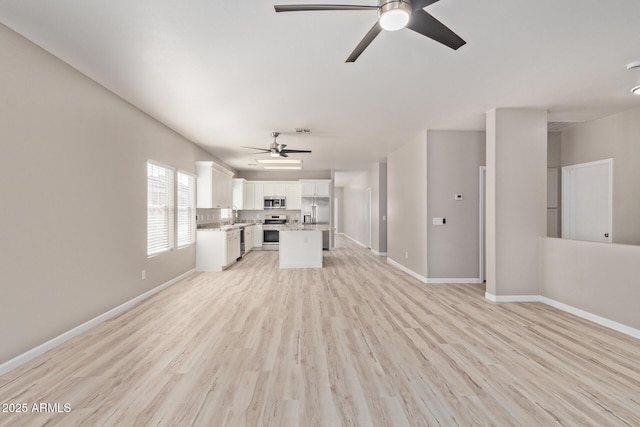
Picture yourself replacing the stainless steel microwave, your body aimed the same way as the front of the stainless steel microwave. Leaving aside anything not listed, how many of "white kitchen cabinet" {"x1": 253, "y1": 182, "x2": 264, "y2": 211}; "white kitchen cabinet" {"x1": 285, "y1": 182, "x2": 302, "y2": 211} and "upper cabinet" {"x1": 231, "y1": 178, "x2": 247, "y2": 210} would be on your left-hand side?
1

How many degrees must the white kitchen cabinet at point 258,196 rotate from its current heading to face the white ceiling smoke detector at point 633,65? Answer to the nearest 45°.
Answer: approximately 45° to its left

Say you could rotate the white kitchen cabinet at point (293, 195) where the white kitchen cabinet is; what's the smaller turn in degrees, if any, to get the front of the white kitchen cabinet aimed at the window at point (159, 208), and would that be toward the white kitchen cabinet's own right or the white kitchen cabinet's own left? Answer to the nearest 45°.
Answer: approximately 45° to the white kitchen cabinet's own right

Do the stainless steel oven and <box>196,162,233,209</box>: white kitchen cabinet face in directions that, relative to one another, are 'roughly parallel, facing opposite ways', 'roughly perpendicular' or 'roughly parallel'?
roughly perpendicular

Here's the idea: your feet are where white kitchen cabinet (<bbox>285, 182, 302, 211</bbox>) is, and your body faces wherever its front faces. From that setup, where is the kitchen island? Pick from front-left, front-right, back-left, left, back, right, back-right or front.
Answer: front

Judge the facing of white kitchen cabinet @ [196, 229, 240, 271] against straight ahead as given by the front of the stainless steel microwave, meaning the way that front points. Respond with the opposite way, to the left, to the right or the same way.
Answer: to the left

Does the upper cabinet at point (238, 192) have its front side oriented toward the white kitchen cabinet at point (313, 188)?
yes

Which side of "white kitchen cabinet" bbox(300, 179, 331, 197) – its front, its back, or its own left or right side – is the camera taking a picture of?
front

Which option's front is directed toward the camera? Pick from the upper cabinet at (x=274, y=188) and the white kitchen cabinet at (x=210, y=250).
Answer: the upper cabinet

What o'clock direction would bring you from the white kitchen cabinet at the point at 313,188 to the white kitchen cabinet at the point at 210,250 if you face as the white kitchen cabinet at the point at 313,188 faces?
the white kitchen cabinet at the point at 210,250 is roughly at 1 o'clock from the white kitchen cabinet at the point at 313,188.

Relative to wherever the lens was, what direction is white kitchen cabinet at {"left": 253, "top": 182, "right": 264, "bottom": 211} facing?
facing the viewer

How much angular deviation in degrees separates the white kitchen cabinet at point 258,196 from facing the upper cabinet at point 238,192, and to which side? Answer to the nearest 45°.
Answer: approximately 90° to its right

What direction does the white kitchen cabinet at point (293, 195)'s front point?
toward the camera

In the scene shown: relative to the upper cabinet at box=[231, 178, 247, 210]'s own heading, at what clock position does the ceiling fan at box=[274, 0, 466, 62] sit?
The ceiling fan is roughly at 3 o'clock from the upper cabinet.

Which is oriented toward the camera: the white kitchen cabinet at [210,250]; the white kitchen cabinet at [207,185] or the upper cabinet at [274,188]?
the upper cabinet

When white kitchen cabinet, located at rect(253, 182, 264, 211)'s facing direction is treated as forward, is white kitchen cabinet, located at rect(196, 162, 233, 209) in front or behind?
in front
